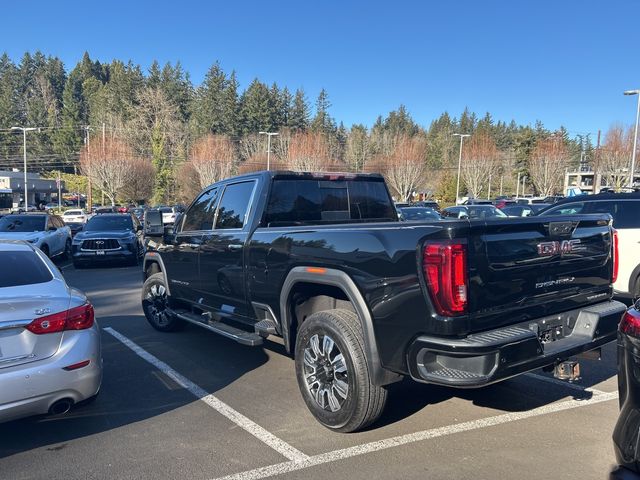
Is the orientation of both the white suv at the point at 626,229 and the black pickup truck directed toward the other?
no

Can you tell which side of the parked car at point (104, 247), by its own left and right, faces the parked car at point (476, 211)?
left

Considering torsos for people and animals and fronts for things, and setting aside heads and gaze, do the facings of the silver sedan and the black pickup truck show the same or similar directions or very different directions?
same or similar directions

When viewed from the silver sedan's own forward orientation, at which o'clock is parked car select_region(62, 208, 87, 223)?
The parked car is roughly at 12 o'clock from the silver sedan.

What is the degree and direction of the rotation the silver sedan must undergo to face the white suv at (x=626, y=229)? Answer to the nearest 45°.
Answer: approximately 90° to its right

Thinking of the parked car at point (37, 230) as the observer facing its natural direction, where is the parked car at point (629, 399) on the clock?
the parked car at point (629, 399) is roughly at 10 o'clock from the parked car at point (37, 230).

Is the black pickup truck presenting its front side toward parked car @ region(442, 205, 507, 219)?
no

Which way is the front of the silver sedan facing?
away from the camera

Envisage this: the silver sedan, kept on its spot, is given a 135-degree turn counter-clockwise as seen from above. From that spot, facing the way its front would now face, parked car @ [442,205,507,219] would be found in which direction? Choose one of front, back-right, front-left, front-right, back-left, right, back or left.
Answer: back

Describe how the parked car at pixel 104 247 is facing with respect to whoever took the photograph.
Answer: facing the viewer

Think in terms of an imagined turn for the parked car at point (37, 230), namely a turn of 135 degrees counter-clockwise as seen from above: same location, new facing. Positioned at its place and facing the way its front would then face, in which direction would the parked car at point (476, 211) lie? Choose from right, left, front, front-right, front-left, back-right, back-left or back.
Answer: front

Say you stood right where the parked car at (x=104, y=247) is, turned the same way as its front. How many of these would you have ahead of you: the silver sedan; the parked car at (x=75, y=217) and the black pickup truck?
2

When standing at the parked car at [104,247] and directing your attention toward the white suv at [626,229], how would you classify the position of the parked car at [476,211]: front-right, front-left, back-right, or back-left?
front-left

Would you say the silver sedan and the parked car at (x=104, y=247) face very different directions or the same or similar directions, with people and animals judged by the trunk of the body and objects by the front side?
very different directions

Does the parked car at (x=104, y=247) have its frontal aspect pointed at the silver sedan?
yes

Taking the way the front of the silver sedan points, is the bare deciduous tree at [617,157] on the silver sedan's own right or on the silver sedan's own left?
on the silver sedan's own right

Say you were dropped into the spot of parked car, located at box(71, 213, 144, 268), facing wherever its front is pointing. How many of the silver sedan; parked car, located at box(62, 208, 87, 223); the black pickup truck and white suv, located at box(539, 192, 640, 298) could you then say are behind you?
1

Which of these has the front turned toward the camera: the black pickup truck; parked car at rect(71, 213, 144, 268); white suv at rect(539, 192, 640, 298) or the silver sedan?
the parked car

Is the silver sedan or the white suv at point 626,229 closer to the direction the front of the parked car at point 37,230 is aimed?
the silver sedan
